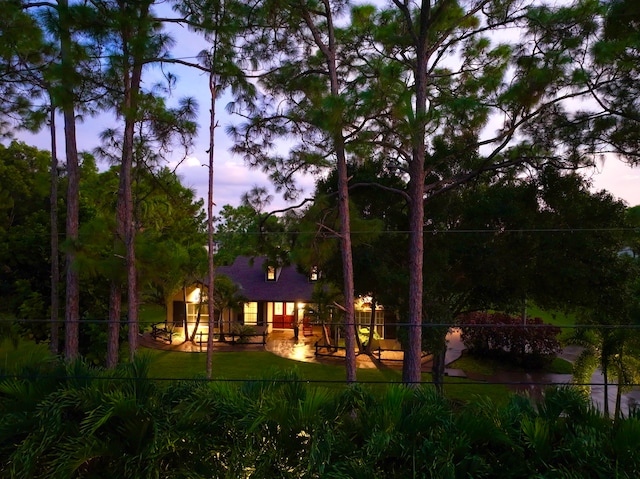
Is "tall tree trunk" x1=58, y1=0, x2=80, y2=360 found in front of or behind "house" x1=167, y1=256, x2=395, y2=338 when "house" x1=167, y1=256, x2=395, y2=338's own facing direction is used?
in front

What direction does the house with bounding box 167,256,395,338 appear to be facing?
toward the camera

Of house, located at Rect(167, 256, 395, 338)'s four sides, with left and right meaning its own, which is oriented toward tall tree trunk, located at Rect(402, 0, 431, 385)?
front

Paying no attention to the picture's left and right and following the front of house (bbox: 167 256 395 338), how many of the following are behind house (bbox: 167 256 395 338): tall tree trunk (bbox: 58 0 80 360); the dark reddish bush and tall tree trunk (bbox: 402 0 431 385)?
0

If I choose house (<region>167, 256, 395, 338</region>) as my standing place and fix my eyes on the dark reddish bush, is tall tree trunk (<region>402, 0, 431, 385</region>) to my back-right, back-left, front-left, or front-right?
front-right

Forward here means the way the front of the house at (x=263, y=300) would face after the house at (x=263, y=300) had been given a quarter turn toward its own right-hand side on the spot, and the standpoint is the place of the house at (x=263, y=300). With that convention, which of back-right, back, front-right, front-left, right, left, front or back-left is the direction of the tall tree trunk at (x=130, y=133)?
left
